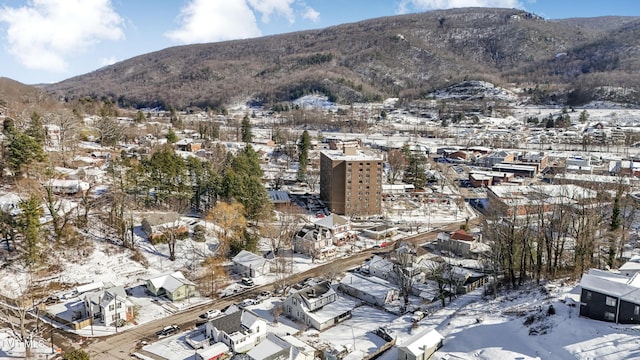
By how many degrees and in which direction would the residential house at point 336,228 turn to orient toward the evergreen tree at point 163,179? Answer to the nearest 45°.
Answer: approximately 135° to its right

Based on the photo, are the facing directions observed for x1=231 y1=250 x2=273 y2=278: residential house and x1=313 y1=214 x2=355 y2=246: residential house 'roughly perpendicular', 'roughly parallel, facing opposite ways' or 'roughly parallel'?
roughly parallel

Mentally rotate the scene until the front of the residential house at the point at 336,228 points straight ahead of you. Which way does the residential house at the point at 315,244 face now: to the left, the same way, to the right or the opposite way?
the same way

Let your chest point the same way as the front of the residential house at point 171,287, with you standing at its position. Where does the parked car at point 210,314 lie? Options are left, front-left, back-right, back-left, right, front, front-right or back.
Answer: front

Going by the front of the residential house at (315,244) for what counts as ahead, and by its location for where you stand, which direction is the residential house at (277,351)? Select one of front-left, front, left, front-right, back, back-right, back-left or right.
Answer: front-right

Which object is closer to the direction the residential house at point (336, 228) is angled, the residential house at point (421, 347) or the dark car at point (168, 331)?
the residential house

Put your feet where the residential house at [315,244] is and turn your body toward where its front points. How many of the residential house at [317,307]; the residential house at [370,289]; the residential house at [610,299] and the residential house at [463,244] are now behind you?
0

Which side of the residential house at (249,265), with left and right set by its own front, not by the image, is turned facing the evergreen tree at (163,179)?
back

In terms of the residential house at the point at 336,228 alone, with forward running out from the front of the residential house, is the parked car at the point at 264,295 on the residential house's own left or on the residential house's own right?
on the residential house's own right

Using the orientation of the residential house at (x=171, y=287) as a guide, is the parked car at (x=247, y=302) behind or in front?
in front

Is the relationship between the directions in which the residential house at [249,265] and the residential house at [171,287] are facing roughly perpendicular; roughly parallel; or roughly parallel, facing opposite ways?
roughly parallel

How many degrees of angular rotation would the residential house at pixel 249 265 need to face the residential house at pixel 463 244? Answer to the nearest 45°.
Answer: approximately 45° to its left

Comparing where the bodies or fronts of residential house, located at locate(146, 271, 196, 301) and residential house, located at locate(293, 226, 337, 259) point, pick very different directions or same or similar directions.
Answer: same or similar directions

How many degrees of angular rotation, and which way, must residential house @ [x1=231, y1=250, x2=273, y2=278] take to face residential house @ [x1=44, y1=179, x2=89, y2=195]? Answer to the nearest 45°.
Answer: approximately 180°

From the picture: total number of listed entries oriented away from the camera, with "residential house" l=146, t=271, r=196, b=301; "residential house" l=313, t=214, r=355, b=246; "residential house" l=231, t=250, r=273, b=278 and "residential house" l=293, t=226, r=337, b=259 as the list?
0

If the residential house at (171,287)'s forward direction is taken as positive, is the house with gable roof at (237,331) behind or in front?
in front

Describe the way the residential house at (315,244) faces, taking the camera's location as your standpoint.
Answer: facing the viewer and to the right of the viewer

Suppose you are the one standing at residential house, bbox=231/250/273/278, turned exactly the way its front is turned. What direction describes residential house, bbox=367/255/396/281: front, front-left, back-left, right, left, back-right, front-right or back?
front-left
